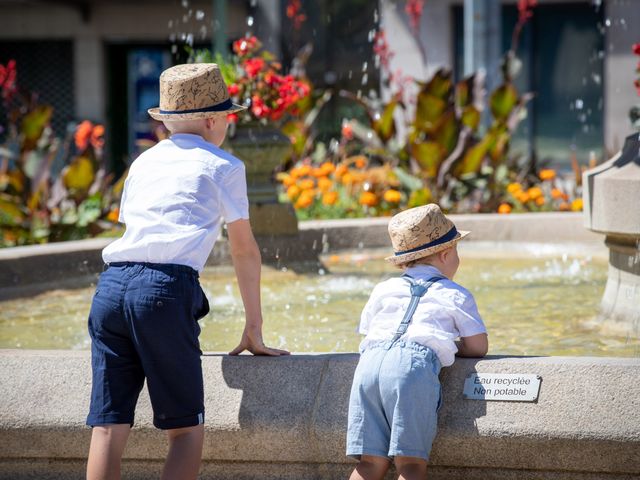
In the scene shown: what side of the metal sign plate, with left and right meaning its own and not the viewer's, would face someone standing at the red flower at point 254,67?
back

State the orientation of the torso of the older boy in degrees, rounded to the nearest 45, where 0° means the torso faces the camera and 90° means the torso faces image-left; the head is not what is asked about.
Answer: approximately 225°

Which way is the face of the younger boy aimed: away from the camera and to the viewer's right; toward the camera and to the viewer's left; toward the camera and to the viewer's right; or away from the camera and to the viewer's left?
away from the camera and to the viewer's right

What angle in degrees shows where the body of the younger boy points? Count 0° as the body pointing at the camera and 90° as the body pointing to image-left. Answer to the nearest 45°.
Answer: approximately 225°

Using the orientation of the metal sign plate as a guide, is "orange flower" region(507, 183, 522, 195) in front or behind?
behind

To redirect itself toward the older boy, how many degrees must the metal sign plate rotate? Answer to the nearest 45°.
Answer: approximately 90° to its right
